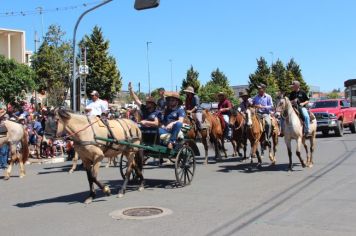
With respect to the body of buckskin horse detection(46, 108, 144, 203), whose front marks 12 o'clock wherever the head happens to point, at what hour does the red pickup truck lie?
The red pickup truck is roughly at 6 o'clock from the buckskin horse.

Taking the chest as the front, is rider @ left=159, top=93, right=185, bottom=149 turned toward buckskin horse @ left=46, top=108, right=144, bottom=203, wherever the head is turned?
yes

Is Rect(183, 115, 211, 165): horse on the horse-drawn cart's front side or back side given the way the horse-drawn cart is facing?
on the back side

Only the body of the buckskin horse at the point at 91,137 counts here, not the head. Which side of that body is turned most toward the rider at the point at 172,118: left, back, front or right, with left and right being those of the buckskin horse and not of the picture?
back

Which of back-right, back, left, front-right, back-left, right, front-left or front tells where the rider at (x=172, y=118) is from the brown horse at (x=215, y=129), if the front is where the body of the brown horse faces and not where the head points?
front-left

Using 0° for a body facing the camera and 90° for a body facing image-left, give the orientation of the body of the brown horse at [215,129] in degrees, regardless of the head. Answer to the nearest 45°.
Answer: approximately 45°

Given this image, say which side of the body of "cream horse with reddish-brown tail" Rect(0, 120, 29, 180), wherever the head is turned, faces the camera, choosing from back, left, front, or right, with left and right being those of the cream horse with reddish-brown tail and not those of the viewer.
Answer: left

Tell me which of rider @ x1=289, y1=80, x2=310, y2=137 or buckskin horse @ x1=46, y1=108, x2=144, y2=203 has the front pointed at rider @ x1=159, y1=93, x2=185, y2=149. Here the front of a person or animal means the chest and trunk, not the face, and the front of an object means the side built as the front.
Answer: rider @ x1=289, y1=80, x2=310, y2=137

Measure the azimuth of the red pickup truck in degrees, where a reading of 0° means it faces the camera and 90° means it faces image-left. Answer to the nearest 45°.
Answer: approximately 45°

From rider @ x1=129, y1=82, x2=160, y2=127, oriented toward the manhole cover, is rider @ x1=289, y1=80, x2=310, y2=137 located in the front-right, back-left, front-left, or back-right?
back-left

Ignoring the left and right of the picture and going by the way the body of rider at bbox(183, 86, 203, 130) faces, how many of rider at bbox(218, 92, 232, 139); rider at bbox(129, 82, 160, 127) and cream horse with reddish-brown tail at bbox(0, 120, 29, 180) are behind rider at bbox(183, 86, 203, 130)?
1
